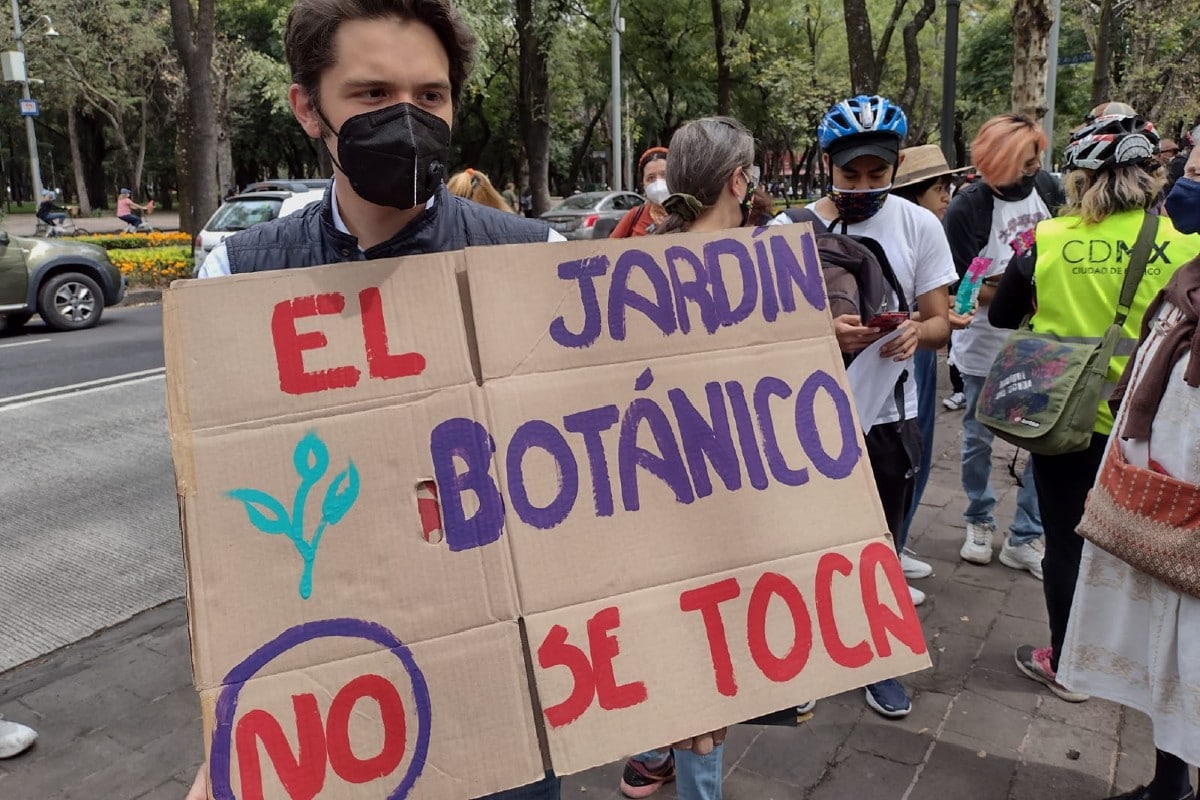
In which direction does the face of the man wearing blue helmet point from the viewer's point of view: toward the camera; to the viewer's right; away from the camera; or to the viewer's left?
toward the camera

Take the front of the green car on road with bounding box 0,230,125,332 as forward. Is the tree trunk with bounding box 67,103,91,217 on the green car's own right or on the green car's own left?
on the green car's own left

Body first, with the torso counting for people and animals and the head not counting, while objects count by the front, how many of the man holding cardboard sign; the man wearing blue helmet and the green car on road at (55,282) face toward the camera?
2

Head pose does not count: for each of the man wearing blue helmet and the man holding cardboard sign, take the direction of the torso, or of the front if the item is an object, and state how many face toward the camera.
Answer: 2

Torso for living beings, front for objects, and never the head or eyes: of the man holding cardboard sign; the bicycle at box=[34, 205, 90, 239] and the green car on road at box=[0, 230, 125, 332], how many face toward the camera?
1

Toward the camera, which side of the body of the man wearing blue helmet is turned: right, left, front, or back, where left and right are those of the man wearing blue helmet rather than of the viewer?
front

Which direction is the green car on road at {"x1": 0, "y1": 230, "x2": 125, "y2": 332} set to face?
to the viewer's right
